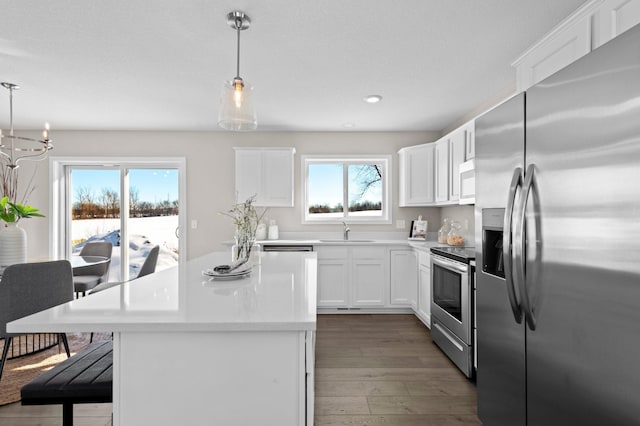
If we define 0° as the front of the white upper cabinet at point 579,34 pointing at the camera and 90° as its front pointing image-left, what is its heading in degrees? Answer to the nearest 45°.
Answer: approximately 45°

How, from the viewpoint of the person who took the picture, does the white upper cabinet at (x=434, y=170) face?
facing the viewer and to the left of the viewer

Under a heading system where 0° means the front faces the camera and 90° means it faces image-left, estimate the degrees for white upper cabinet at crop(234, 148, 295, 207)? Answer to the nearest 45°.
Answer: approximately 0°

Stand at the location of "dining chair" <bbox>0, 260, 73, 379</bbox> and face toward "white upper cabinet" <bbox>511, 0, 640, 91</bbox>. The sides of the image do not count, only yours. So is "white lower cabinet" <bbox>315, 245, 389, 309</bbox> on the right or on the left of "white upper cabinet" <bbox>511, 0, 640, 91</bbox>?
left

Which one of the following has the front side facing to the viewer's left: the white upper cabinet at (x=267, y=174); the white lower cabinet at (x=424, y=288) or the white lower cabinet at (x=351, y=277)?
the white lower cabinet at (x=424, y=288)

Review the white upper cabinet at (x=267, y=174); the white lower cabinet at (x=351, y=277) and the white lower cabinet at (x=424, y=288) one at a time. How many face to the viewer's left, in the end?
1

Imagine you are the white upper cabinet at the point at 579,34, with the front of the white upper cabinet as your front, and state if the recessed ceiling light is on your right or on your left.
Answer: on your right

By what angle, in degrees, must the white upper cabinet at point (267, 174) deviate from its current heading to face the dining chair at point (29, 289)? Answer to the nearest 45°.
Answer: approximately 45° to its right

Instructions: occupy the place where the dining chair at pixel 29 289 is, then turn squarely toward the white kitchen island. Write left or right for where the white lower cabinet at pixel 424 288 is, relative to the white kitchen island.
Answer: left

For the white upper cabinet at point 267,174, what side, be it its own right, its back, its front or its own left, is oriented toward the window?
left

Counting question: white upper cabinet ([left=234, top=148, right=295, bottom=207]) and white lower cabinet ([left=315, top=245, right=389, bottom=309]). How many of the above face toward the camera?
2
